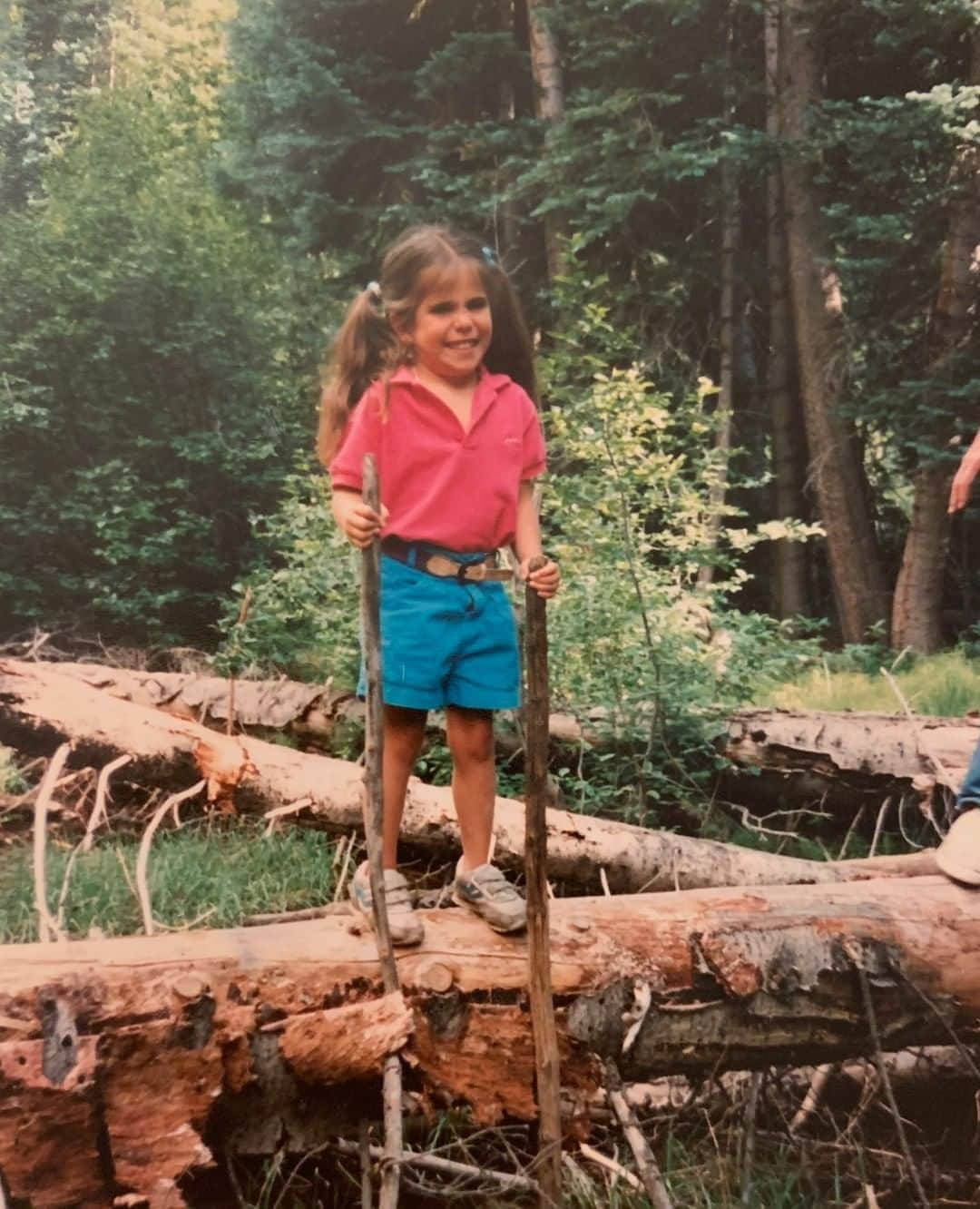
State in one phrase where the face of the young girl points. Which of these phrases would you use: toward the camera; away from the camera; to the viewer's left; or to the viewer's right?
toward the camera

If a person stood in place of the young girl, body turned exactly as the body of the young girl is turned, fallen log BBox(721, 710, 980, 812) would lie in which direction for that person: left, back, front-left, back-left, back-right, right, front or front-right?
left

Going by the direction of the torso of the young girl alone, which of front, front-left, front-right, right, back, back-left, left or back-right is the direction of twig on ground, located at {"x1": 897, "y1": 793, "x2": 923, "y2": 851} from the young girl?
left

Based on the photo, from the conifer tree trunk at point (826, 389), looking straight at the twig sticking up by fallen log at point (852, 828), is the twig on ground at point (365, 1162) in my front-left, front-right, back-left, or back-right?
front-right

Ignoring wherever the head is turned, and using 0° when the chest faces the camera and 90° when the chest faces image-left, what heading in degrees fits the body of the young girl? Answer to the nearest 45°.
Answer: approximately 315°

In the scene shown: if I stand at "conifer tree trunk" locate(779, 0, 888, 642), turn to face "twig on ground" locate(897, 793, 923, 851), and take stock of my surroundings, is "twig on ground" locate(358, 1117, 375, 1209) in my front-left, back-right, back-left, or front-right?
front-right

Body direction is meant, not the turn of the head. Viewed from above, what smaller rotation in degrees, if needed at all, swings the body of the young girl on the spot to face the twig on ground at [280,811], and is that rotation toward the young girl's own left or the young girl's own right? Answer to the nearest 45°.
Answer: approximately 180°

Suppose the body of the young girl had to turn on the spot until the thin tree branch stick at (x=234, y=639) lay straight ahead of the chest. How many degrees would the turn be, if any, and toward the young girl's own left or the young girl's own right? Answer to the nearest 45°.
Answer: approximately 180°
